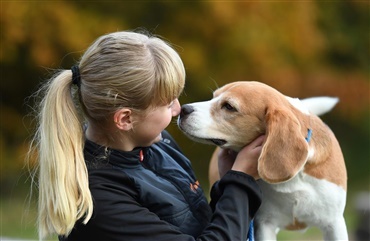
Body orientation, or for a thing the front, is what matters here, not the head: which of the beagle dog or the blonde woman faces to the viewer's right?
the blonde woman

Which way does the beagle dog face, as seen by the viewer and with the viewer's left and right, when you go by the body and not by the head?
facing the viewer and to the left of the viewer

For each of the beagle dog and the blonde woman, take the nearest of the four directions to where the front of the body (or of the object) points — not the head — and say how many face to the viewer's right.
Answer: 1

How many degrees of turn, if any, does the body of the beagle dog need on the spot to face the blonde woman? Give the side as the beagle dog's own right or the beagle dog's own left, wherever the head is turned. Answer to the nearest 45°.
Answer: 0° — it already faces them

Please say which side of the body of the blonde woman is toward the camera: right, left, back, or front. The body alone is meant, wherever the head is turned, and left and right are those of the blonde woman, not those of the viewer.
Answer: right

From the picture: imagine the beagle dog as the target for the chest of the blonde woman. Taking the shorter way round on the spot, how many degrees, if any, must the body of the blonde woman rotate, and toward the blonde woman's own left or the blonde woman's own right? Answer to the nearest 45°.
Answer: approximately 45° to the blonde woman's own left
